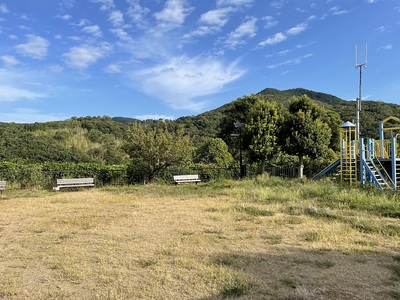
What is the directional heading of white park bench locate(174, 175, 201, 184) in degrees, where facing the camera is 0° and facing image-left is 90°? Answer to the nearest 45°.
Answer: approximately 0°

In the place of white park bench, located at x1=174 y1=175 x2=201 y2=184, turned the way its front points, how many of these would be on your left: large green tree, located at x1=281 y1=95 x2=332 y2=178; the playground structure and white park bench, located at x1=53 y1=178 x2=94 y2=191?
2

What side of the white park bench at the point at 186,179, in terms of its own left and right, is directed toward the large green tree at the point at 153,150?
right

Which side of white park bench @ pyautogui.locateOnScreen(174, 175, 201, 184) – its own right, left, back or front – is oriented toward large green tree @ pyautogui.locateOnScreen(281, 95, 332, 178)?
left

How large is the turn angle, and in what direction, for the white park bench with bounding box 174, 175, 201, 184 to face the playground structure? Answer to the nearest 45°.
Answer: approximately 90° to its left
